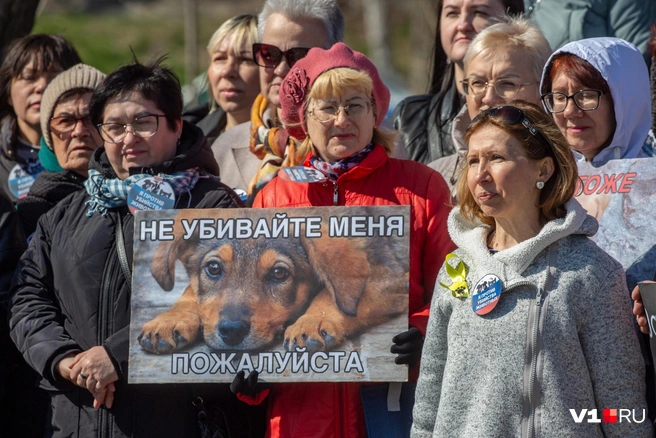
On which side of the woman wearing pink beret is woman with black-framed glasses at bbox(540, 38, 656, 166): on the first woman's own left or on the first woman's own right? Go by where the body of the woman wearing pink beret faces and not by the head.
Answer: on the first woman's own left

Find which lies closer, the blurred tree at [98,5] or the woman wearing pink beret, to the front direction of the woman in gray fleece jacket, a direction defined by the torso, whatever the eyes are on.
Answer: the woman wearing pink beret

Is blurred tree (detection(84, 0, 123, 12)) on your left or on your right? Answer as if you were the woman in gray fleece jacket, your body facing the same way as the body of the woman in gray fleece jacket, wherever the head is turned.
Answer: on your right

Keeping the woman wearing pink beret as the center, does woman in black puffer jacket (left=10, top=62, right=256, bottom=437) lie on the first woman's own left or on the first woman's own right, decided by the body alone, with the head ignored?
on the first woman's own right

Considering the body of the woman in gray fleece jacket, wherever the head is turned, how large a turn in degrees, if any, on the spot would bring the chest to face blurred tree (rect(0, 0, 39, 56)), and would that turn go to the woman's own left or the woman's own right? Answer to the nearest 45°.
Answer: approximately 90° to the woman's own right

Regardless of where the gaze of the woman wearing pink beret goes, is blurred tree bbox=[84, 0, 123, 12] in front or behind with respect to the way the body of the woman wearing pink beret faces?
behind

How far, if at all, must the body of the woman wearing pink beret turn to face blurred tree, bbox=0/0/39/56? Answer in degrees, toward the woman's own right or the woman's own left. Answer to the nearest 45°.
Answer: approximately 135° to the woman's own right
